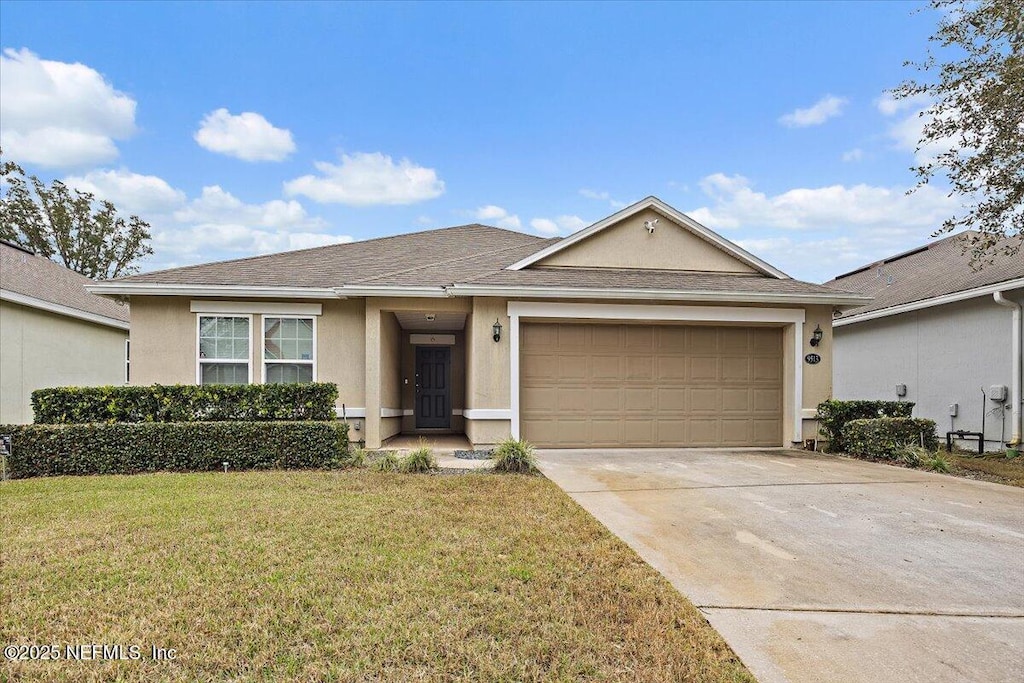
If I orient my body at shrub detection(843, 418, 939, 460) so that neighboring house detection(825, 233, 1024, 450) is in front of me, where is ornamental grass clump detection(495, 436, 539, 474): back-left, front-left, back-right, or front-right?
back-left

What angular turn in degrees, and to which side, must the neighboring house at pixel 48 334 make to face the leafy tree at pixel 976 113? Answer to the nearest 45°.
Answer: approximately 90° to its left

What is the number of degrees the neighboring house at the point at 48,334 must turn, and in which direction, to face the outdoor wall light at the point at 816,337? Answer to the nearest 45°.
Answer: approximately 90° to its left

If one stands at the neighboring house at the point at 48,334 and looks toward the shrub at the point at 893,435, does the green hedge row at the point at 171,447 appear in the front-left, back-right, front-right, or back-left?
front-right

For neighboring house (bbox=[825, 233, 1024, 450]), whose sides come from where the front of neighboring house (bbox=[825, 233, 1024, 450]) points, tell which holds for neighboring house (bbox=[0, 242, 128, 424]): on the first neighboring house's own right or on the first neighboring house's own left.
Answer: on the first neighboring house's own right

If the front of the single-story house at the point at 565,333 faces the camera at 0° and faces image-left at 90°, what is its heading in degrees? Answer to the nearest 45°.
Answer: approximately 0°

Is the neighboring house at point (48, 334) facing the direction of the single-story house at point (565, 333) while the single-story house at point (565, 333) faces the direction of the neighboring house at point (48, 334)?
no

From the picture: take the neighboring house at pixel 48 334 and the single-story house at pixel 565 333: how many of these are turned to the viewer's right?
0

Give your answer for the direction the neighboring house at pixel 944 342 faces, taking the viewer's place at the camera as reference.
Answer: facing the viewer and to the right of the viewer

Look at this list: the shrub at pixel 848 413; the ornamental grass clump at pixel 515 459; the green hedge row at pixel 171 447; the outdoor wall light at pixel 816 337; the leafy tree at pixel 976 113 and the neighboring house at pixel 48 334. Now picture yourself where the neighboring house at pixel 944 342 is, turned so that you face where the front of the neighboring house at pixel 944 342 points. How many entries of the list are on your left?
0

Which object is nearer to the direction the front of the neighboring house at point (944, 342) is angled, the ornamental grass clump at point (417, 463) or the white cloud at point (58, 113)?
the ornamental grass clump

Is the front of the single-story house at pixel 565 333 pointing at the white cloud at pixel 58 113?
no

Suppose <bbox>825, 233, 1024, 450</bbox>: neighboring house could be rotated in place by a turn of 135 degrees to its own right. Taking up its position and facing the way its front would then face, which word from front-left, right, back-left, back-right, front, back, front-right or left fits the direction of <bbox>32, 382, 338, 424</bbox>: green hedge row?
front-left

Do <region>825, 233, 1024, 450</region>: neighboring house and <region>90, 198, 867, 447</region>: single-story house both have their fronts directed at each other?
no

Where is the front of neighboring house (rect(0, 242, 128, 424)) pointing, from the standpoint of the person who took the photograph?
facing the viewer and to the left of the viewer

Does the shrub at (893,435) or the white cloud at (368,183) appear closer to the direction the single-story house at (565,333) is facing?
the shrub

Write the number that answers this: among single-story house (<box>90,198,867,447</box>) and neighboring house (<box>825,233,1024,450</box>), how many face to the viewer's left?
0
